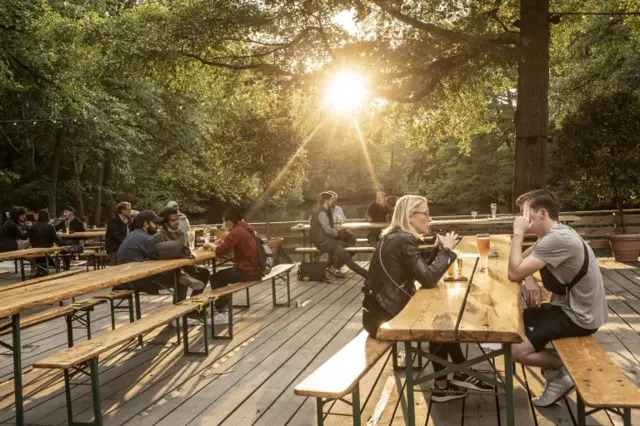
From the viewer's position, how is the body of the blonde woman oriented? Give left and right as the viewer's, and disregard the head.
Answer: facing to the right of the viewer

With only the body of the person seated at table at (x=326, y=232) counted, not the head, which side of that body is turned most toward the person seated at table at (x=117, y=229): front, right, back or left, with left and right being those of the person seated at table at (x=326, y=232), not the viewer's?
back

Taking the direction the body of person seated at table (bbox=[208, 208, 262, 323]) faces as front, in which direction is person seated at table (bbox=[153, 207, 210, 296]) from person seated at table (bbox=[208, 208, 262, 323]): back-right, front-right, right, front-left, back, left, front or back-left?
front

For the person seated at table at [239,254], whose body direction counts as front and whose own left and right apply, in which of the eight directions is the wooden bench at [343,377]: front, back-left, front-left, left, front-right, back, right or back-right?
left

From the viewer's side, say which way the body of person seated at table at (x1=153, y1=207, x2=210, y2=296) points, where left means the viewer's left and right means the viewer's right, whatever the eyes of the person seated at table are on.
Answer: facing the viewer and to the right of the viewer

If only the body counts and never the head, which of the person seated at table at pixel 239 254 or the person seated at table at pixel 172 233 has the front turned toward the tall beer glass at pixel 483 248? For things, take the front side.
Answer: the person seated at table at pixel 172 233

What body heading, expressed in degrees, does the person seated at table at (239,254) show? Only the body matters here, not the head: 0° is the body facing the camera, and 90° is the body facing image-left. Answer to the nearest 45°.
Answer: approximately 90°

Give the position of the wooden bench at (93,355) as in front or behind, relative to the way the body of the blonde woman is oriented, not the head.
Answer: behind

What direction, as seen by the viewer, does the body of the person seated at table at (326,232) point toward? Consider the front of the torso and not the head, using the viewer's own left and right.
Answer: facing to the right of the viewer

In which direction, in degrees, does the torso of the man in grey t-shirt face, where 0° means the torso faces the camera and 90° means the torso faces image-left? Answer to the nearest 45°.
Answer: approximately 90°

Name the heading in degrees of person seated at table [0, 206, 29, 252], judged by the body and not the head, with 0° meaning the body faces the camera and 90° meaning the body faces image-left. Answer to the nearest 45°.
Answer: approximately 270°

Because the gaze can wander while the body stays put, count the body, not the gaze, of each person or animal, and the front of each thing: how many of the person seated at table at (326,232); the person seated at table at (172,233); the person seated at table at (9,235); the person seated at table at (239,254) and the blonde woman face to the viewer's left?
1

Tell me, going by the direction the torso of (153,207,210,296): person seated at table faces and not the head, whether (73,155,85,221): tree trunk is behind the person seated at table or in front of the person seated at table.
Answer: behind

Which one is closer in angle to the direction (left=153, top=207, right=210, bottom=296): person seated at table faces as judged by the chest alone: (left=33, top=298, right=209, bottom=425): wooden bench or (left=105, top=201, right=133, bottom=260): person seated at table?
the wooden bench

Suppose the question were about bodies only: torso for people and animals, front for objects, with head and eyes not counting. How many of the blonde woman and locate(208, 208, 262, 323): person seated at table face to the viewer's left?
1
